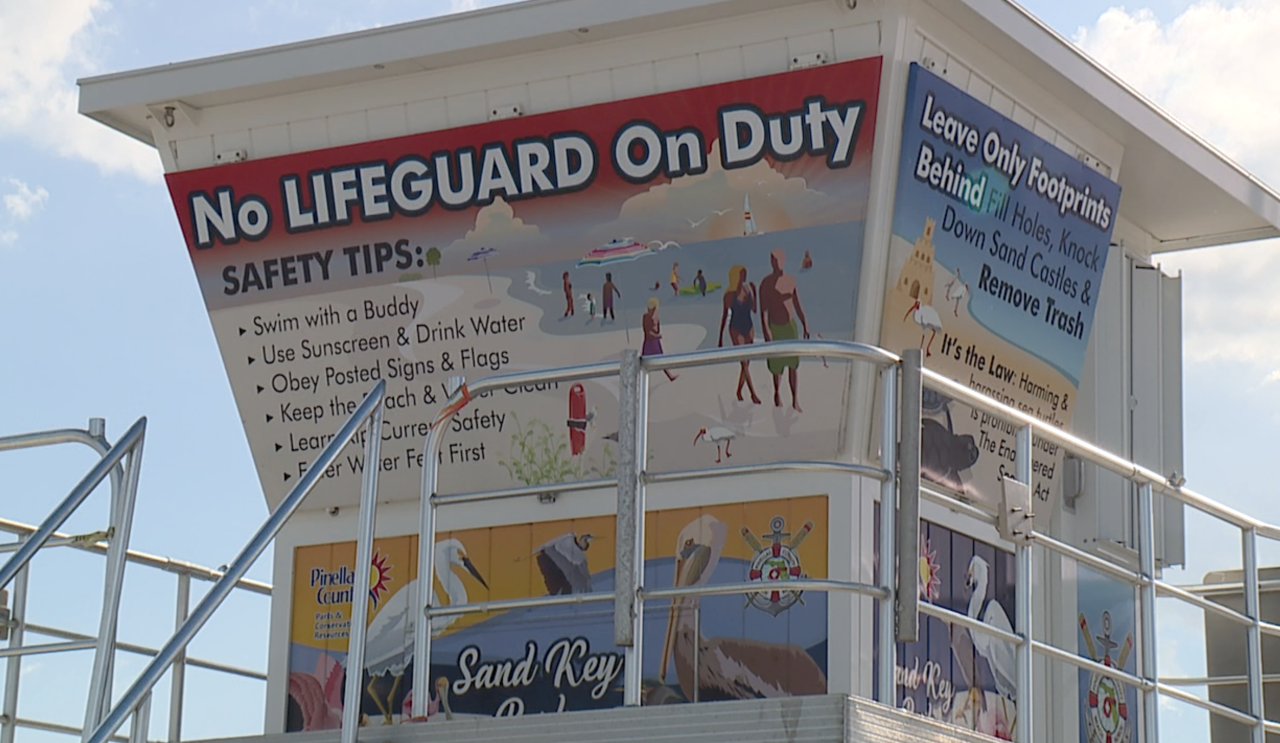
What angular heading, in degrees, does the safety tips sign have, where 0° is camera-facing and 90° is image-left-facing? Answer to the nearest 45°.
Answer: approximately 45°

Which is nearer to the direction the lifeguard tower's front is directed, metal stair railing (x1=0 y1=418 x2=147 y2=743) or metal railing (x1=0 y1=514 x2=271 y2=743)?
the metal stair railing

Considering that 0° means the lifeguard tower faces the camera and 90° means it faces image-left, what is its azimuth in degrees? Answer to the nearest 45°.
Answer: approximately 45°

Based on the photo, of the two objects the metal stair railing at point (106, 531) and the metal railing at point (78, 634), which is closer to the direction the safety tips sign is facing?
the metal stair railing
